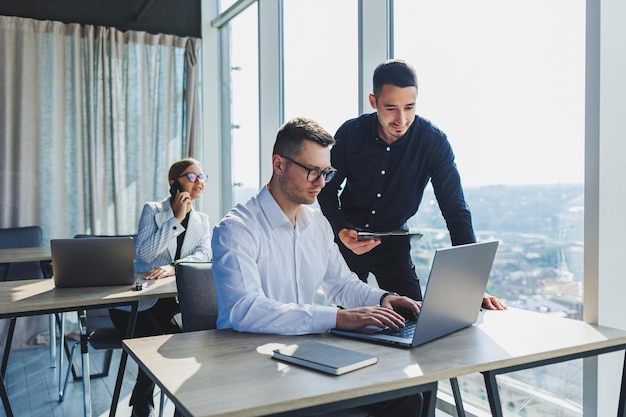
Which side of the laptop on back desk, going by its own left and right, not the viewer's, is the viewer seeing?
back

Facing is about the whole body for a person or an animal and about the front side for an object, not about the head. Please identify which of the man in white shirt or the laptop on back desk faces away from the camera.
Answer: the laptop on back desk

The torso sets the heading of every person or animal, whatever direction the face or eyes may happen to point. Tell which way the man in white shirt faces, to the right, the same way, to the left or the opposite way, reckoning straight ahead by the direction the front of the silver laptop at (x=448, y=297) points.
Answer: the opposite way

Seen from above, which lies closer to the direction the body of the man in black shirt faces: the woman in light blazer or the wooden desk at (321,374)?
the wooden desk

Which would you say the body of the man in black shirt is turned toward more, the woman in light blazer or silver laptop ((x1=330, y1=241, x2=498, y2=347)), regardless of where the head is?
the silver laptop

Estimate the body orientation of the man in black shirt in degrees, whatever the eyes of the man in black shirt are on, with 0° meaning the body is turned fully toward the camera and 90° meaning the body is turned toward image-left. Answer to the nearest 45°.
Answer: approximately 0°

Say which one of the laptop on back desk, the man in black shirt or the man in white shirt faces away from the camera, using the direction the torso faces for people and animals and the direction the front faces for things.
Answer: the laptop on back desk

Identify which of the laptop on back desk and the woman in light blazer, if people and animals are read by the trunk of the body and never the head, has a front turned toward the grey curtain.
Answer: the laptop on back desk

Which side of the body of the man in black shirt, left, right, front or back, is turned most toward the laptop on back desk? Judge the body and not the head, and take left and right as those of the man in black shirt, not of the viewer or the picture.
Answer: right

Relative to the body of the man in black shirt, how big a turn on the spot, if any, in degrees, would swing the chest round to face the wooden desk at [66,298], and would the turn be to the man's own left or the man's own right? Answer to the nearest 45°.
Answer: approximately 90° to the man's own right

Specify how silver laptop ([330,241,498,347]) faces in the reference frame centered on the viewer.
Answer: facing away from the viewer and to the left of the viewer

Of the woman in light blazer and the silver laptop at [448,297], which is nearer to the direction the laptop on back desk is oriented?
the woman in light blazer
